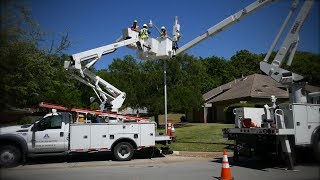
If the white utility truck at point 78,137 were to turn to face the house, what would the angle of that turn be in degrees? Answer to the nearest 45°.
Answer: approximately 135° to its right

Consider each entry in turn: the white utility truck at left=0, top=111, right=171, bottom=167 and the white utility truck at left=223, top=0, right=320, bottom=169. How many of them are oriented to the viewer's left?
1

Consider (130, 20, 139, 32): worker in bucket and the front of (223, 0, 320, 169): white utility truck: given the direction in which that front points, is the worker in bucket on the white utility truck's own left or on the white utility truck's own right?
on the white utility truck's own left

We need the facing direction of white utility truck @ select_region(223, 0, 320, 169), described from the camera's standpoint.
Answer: facing away from the viewer and to the right of the viewer

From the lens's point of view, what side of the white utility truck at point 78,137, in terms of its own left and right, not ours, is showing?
left

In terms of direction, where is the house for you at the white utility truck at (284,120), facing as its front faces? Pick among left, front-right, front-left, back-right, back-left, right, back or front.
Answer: front-left

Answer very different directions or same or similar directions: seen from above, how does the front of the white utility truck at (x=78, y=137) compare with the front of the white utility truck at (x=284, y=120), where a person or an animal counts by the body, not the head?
very different directions

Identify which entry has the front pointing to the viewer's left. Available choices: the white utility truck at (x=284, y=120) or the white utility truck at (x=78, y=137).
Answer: the white utility truck at (x=78, y=137)

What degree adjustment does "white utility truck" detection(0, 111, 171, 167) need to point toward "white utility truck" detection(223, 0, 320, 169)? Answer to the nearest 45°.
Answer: approximately 135° to its left
